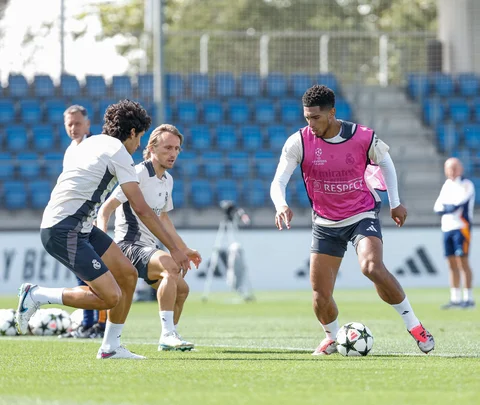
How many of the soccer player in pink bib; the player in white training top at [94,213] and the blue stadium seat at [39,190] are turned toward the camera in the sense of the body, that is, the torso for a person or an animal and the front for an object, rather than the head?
2

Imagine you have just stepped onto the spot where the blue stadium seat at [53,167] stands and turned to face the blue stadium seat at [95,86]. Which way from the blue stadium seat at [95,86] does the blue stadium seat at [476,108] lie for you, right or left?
right

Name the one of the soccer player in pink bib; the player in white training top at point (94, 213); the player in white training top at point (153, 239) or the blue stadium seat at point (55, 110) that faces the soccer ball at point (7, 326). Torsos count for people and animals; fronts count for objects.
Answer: the blue stadium seat

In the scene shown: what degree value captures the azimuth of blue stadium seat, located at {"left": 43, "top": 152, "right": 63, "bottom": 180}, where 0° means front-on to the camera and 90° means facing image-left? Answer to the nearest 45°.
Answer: approximately 0°

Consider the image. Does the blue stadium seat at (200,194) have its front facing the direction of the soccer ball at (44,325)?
yes

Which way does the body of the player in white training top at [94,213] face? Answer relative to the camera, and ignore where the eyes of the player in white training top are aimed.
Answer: to the viewer's right

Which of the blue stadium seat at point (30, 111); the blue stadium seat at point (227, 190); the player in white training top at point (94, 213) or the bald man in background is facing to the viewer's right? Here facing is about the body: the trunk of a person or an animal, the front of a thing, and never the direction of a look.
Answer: the player in white training top

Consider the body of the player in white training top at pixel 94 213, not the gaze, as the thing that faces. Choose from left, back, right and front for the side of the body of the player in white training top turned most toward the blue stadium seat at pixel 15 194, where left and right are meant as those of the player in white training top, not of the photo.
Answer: left

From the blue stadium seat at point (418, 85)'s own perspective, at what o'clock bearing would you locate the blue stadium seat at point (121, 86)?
the blue stadium seat at point (121, 86) is roughly at 2 o'clock from the blue stadium seat at point (418, 85).
